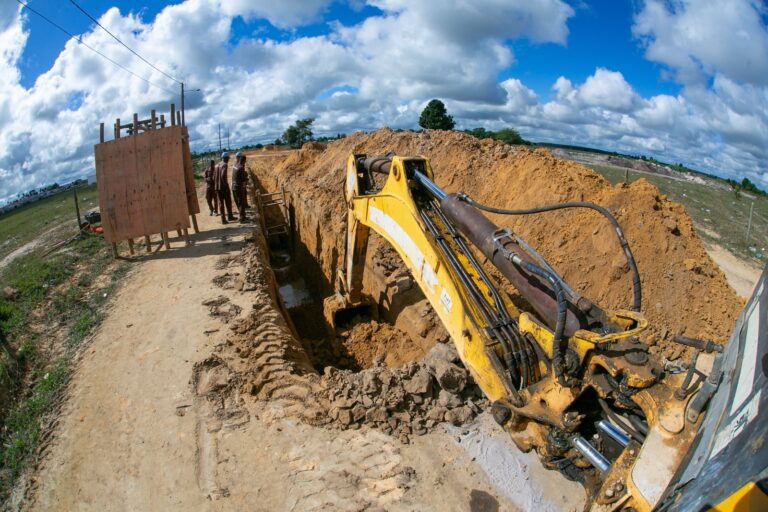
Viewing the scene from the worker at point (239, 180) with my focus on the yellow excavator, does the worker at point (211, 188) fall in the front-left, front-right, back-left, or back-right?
back-right

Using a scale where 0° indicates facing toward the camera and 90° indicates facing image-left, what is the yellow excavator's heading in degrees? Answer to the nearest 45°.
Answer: approximately 135°

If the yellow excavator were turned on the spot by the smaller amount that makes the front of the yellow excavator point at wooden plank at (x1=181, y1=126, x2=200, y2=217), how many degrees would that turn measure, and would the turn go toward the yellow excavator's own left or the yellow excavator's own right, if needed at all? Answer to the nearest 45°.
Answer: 0° — it already faces it

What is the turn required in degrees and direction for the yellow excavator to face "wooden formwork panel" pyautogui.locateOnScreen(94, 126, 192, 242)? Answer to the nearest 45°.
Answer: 0° — it already faces it
